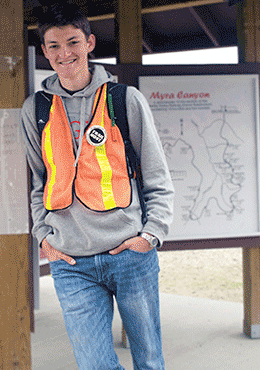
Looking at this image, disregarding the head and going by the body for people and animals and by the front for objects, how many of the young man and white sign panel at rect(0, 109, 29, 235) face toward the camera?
2

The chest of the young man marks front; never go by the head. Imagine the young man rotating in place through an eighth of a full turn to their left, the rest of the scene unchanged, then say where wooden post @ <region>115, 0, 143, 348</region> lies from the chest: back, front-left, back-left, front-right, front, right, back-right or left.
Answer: back-left

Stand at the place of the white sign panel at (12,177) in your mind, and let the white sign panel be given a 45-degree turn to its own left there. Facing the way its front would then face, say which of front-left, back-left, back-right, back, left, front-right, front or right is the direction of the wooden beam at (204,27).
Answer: left

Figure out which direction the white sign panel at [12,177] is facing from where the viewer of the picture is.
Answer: facing the viewer
